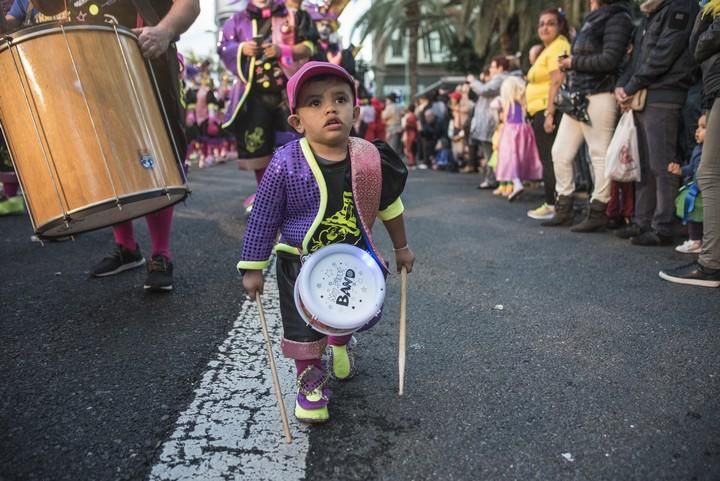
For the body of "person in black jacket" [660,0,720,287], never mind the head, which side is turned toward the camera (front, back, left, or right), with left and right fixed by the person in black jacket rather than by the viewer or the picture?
left

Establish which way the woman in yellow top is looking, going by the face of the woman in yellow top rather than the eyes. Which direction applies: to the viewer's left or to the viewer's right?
to the viewer's left

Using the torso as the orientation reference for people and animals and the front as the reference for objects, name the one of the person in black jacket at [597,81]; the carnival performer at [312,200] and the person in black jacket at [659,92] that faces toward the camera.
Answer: the carnival performer

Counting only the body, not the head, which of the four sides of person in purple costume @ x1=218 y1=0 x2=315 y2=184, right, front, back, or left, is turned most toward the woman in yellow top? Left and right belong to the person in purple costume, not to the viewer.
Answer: left

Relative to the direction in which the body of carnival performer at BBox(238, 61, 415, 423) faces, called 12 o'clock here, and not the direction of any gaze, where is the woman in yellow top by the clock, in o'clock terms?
The woman in yellow top is roughly at 7 o'clock from the carnival performer.

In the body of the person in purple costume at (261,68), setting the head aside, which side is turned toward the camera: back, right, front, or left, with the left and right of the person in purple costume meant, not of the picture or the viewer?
front

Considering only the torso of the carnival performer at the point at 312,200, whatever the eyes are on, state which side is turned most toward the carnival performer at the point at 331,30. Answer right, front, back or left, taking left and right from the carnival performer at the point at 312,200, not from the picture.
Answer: back

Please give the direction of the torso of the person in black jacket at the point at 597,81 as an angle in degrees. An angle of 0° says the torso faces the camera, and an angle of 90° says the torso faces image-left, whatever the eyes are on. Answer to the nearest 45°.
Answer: approximately 90°

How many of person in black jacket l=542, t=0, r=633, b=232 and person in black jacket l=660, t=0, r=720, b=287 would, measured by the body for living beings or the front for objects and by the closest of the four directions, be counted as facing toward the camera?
0

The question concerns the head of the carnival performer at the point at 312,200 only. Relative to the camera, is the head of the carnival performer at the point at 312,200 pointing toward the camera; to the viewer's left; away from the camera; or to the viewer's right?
toward the camera

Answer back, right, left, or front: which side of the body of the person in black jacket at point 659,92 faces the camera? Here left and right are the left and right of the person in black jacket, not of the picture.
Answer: left

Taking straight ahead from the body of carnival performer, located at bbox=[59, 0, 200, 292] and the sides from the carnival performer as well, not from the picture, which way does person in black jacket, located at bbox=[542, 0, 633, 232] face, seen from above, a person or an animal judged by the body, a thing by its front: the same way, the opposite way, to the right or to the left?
to the right

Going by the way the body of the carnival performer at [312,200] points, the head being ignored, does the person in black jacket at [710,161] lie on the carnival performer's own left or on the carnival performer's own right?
on the carnival performer's own left

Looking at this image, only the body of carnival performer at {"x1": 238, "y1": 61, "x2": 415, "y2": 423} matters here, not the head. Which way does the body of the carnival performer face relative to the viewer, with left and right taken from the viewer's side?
facing the viewer

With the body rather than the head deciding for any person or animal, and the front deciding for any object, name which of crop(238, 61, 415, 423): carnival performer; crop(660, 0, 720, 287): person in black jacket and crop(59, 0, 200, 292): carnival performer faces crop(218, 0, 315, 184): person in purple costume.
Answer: the person in black jacket
